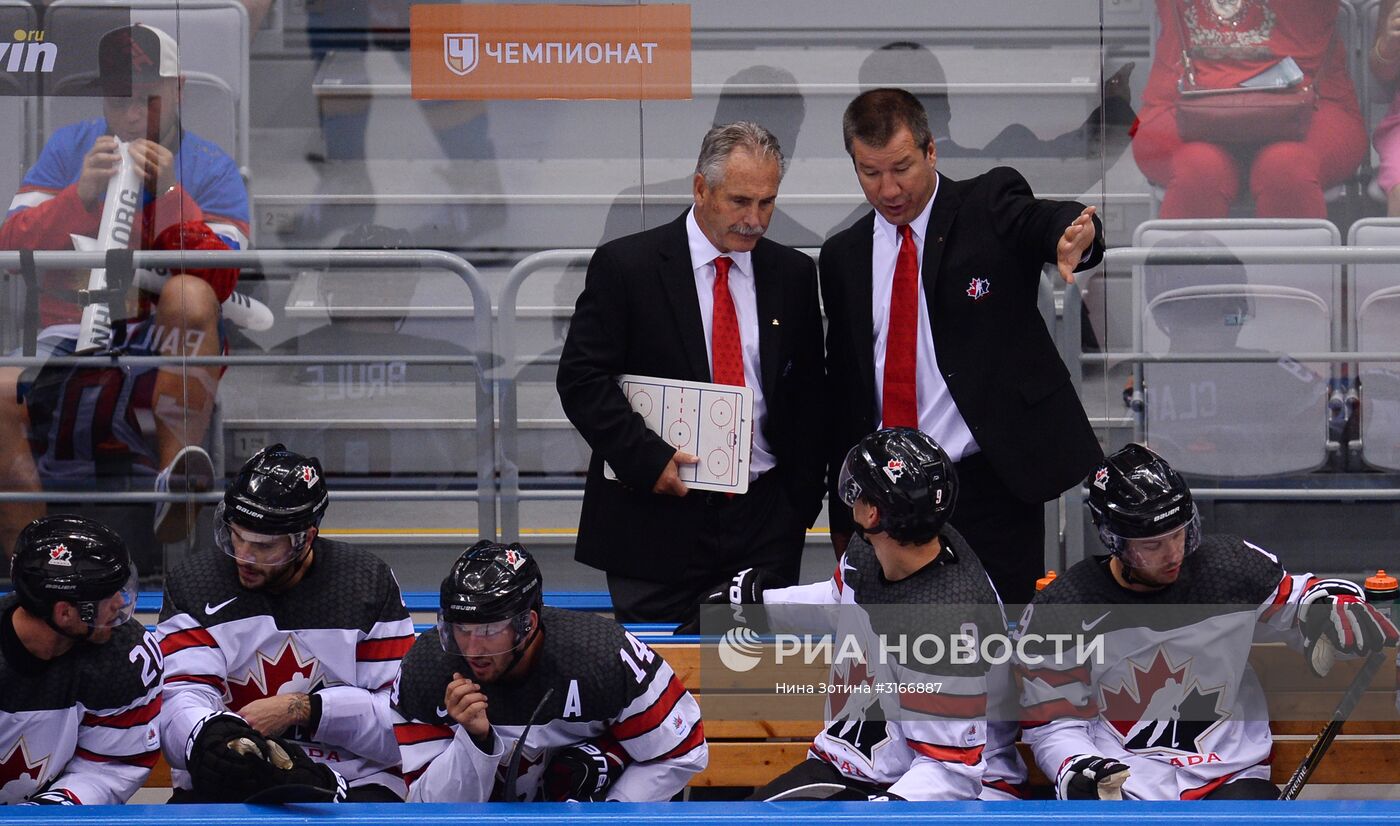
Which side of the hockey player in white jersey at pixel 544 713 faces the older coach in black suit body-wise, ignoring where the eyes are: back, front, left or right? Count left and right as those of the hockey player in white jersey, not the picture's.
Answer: back

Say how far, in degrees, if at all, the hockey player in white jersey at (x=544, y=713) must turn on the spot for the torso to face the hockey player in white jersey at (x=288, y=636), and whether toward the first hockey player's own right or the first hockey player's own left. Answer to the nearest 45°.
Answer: approximately 90° to the first hockey player's own right

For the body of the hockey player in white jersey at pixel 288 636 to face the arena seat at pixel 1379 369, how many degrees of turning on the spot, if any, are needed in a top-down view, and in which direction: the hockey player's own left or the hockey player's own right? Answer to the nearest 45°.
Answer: approximately 90° to the hockey player's own left

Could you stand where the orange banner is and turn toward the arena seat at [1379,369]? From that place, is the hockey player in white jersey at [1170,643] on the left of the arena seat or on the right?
right

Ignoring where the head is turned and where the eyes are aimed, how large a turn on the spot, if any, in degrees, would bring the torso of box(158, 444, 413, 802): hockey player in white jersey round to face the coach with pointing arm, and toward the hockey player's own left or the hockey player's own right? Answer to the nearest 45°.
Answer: approximately 90° to the hockey player's own left

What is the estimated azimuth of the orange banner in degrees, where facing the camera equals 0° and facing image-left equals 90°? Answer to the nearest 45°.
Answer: approximately 0°
